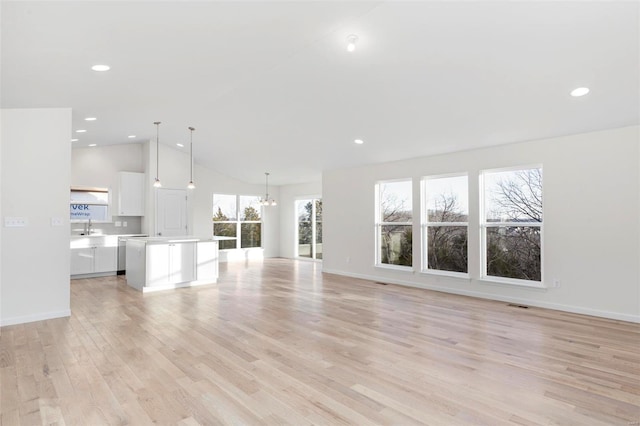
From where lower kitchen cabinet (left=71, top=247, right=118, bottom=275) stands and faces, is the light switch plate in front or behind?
in front

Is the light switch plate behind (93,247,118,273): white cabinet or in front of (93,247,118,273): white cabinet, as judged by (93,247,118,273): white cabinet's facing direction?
in front

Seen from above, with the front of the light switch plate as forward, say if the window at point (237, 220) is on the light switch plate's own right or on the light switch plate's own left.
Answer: on the light switch plate's own left

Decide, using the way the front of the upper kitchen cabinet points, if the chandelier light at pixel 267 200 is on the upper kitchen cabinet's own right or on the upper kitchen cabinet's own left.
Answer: on the upper kitchen cabinet's own left

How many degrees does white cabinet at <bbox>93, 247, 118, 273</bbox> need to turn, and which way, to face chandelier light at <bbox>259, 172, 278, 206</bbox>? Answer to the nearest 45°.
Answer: approximately 90° to its left

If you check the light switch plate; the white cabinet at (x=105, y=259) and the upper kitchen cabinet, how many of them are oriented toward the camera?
3

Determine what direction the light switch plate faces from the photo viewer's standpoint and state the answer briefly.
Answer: facing the viewer

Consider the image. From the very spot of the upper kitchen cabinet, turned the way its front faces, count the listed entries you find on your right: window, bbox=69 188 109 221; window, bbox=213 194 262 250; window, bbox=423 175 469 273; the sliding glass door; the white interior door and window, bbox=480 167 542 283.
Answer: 1

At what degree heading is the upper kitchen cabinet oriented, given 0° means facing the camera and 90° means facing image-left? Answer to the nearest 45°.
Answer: approximately 0°

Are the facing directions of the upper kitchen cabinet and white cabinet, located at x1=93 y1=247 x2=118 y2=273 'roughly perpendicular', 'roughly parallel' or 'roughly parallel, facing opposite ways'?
roughly parallel

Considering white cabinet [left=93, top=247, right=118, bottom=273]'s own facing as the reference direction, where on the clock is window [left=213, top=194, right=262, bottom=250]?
The window is roughly at 8 o'clock from the white cabinet.

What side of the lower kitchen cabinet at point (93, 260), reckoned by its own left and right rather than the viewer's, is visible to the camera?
front

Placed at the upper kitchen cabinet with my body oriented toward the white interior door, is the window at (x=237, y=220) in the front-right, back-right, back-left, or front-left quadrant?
front-left

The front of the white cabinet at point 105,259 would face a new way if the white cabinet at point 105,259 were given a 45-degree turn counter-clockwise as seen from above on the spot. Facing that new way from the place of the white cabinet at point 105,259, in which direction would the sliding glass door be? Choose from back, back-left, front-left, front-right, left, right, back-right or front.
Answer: front-left

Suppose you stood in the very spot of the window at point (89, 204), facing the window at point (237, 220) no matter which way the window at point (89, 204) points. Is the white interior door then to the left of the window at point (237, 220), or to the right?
right

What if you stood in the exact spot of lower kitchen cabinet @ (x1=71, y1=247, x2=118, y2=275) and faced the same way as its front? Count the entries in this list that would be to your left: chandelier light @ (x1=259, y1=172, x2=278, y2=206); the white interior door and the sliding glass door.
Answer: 3
